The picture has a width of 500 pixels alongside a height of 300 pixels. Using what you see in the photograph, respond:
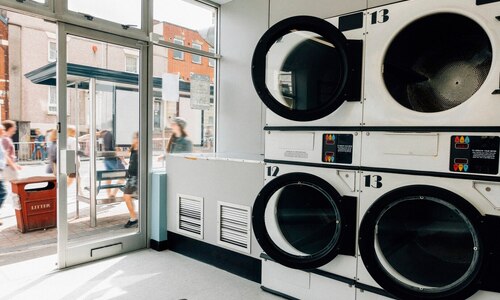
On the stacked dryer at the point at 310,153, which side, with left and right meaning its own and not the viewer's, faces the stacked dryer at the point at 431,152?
left

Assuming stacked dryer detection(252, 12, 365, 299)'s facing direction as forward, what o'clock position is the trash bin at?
The trash bin is roughly at 2 o'clock from the stacked dryer.

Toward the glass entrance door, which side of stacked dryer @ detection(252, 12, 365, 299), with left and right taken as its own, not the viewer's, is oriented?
right

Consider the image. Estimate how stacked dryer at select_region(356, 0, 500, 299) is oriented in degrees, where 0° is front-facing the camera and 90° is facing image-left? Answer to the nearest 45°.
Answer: approximately 0°

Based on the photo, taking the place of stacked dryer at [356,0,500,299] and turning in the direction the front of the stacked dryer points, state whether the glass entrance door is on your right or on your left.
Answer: on your right

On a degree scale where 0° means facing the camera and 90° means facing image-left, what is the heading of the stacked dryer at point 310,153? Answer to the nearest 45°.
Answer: approximately 45°

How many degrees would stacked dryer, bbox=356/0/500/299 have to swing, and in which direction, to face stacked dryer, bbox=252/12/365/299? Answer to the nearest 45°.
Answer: approximately 90° to its right
